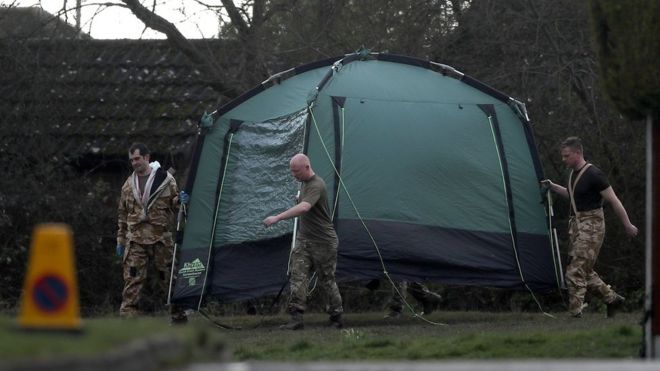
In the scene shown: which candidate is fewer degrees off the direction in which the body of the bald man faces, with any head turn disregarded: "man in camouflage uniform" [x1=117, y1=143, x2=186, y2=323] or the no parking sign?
the man in camouflage uniform

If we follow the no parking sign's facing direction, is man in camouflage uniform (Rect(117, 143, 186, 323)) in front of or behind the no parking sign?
behind

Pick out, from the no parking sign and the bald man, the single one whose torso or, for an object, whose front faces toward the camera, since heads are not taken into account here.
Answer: the no parking sign

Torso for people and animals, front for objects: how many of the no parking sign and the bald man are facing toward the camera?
1

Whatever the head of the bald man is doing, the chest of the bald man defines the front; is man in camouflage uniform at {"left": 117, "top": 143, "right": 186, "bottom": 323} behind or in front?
in front

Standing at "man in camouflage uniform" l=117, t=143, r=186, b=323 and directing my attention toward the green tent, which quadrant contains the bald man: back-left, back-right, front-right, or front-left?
front-right

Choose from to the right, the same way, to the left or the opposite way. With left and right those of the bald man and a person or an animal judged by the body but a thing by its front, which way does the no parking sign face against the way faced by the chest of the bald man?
to the left

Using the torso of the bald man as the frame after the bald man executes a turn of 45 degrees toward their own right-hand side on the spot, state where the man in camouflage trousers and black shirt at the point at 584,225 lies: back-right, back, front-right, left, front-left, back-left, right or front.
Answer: back-right

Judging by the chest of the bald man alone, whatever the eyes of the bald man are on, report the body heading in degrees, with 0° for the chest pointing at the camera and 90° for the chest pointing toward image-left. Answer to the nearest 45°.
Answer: approximately 90°

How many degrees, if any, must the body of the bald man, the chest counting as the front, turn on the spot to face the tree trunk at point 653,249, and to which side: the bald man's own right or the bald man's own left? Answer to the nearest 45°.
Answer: approximately 135° to the bald man's own left

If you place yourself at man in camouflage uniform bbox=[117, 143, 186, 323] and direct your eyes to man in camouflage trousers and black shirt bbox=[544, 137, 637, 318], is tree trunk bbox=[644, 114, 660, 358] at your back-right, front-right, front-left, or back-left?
front-right

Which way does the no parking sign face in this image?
toward the camera

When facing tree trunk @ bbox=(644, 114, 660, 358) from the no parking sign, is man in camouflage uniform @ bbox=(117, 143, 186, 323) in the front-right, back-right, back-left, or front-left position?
front-left

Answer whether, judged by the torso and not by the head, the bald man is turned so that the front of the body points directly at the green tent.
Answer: no
